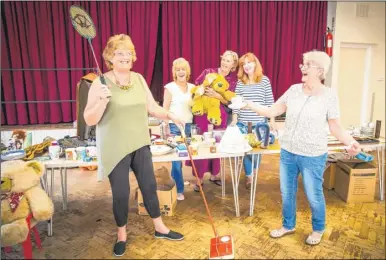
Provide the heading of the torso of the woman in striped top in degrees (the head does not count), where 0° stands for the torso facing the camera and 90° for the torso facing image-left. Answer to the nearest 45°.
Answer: approximately 0°

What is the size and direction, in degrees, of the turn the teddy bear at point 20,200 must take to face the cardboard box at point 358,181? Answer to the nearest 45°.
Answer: approximately 135° to its left

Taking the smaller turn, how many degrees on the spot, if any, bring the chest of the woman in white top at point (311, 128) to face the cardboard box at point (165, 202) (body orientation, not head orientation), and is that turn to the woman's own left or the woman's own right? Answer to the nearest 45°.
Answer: approximately 45° to the woman's own right

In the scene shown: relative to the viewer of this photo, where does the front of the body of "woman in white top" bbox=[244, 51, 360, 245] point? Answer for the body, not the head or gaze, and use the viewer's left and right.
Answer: facing the viewer and to the left of the viewer

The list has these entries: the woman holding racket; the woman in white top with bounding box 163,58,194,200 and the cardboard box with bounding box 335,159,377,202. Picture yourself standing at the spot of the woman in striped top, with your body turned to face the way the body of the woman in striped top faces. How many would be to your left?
1

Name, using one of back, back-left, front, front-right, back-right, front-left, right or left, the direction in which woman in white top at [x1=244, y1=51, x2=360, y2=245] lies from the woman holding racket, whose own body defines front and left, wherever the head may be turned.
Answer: front-left

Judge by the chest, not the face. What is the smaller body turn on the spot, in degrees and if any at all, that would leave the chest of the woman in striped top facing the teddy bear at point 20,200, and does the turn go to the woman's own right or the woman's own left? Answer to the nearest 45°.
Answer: approximately 45° to the woman's own right

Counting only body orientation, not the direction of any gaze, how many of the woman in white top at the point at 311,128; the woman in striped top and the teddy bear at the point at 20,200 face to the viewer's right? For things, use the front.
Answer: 0

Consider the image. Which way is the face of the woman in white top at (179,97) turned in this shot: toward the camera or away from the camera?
toward the camera

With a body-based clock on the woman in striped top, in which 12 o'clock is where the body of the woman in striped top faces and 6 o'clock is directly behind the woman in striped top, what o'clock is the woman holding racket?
The woman holding racket is roughly at 1 o'clock from the woman in striped top.
